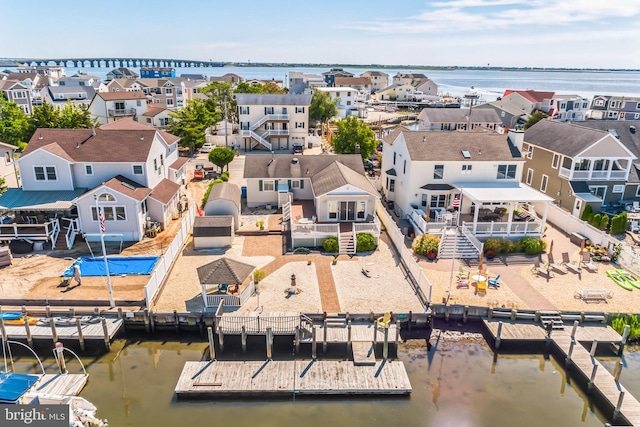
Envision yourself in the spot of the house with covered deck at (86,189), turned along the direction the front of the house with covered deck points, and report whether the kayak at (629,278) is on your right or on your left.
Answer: on your left

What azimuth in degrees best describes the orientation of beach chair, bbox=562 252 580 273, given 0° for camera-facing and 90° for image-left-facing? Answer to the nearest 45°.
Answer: approximately 315°

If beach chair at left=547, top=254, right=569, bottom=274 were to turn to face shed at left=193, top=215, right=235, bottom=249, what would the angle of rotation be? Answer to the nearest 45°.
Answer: approximately 135° to its right

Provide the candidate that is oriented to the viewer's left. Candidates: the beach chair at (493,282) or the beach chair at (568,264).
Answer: the beach chair at (493,282)

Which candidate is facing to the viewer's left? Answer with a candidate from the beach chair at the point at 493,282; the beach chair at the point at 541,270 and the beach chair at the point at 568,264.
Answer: the beach chair at the point at 493,282

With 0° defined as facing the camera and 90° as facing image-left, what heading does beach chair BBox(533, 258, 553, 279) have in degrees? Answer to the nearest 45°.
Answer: approximately 315°

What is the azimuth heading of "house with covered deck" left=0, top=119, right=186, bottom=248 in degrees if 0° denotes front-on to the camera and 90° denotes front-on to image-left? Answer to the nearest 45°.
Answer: approximately 0°

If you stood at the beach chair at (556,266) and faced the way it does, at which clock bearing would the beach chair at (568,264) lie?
the beach chair at (568,264) is roughly at 9 o'clock from the beach chair at (556,266).

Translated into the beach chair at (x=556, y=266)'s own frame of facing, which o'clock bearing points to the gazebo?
The gazebo is roughly at 3 o'clock from the beach chair.
